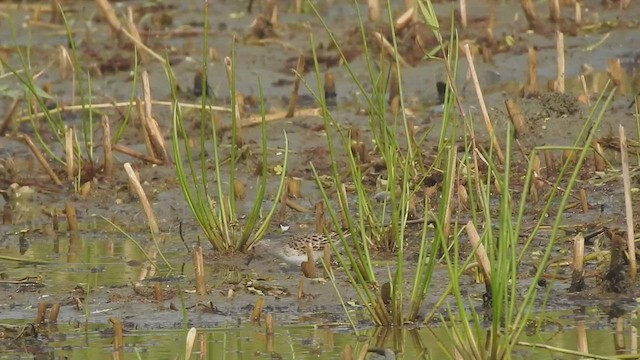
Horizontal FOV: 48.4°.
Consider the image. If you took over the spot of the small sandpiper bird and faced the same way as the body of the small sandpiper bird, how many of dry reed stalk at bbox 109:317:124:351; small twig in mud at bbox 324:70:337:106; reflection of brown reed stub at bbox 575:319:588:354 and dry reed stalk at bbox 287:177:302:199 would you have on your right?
2

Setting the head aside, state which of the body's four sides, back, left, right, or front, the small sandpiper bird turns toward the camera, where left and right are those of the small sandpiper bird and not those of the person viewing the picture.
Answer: left

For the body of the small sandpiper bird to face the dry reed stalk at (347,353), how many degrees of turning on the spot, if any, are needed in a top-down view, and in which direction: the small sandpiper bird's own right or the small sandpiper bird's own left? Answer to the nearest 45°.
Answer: approximately 90° to the small sandpiper bird's own left

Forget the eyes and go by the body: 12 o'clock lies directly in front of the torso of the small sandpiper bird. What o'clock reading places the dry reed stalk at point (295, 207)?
The dry reed stalk is roughly at 3 o'clock from the small sandpiper bird.

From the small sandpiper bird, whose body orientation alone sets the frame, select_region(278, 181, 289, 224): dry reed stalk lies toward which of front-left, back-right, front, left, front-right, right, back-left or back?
right

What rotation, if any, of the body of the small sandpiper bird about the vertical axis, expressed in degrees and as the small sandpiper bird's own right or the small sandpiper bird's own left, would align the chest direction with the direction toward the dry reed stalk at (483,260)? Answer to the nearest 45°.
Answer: approximately 135° to the small sandpiper bird's own left
